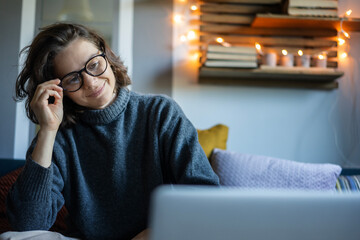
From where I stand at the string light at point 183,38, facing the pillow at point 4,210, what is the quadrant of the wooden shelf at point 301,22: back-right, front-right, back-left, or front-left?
back-left

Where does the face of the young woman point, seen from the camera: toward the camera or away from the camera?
toward the camera

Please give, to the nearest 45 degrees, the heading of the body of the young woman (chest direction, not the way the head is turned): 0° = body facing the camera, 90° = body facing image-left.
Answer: approximately 0°

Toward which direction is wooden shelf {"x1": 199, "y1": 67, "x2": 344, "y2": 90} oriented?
toward the camera

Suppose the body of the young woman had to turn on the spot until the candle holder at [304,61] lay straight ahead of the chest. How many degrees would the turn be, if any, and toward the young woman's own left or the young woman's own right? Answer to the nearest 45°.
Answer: approximately 135° to the young woman's own left

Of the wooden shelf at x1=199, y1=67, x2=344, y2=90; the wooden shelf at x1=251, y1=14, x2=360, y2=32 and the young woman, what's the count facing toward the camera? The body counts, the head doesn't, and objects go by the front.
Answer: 3

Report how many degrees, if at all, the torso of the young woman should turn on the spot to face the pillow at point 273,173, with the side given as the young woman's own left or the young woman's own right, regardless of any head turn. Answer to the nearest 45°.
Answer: approximately 90° to the young woman's own left

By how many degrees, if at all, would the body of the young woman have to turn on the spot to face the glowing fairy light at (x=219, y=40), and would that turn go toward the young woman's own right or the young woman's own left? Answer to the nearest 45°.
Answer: approximately 135° to the young woman's own left

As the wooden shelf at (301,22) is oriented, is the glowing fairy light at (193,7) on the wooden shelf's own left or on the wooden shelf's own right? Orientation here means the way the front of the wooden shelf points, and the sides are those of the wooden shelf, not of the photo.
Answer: on the wooden shelf's own right

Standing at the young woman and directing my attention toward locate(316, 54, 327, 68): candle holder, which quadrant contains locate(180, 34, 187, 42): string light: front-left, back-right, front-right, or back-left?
front-left
